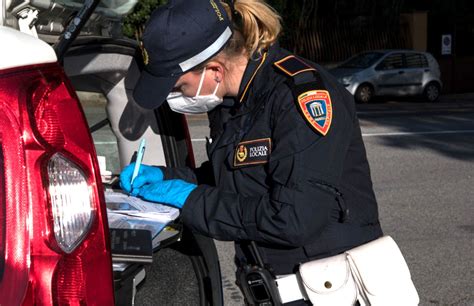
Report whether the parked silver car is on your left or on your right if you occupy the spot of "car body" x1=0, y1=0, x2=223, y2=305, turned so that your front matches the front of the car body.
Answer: on your right

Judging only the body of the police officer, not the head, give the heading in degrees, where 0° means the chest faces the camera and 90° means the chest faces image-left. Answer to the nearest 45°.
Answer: approximately 90°

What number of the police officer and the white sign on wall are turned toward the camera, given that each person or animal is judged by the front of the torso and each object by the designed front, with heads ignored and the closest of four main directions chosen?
1

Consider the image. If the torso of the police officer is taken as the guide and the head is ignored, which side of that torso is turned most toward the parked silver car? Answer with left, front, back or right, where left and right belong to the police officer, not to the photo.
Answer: right

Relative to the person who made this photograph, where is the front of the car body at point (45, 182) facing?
facing away from the viewer and to the left of the viewer

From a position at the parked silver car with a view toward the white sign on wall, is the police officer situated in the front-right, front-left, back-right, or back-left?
back-right

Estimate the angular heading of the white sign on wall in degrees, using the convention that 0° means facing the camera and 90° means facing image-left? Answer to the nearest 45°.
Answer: approximately 0°

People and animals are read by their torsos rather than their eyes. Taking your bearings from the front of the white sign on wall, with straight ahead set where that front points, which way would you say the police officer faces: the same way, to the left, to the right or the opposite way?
to the right

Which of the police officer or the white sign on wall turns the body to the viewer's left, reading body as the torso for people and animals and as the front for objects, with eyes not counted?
the police officer

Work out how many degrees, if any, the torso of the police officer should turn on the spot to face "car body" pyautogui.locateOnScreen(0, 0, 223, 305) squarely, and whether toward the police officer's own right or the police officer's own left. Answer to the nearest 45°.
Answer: approximately 45° to the police officer's own left

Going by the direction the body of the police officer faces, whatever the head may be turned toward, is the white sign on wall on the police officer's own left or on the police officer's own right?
on the police officer's own right
